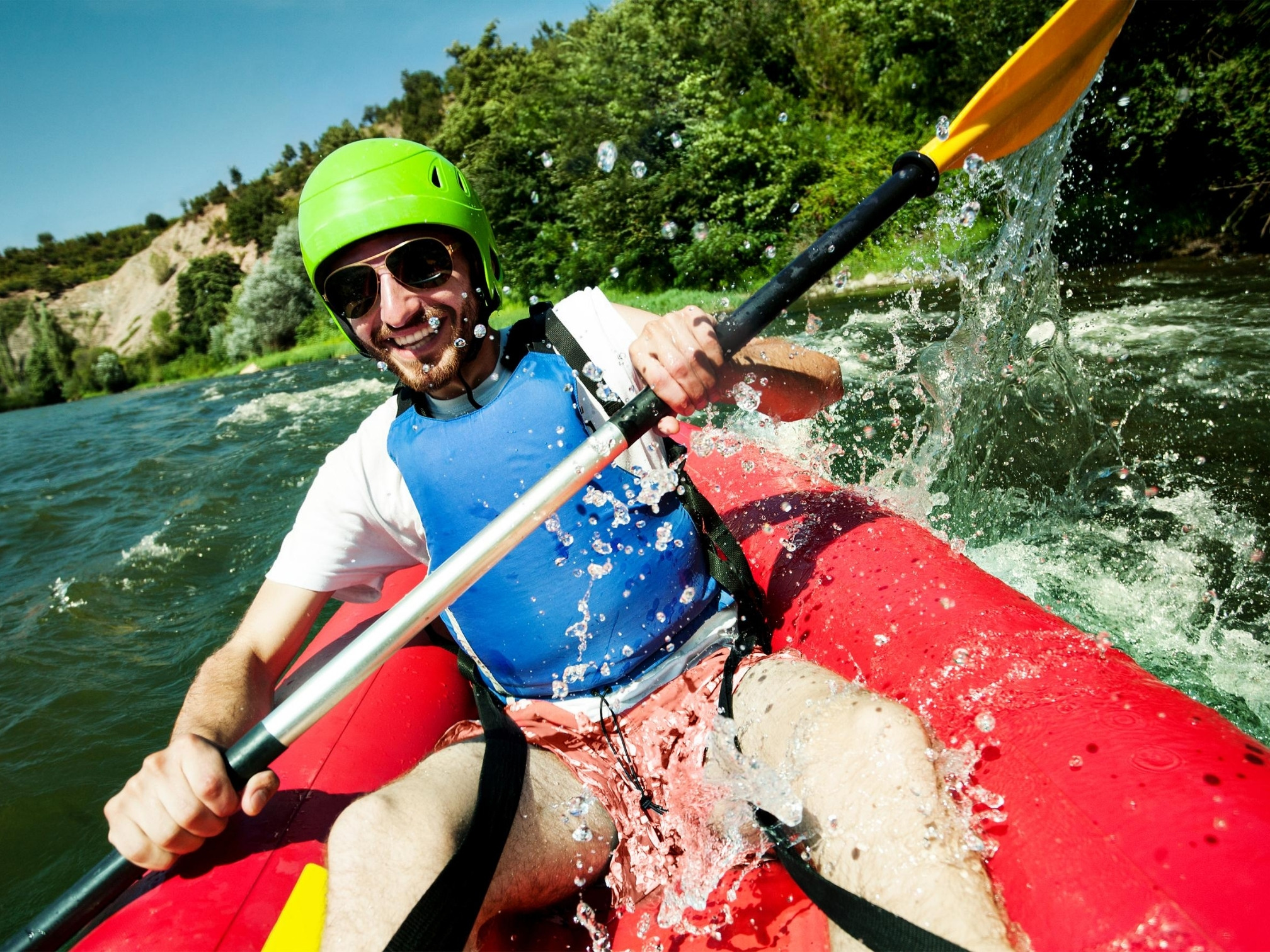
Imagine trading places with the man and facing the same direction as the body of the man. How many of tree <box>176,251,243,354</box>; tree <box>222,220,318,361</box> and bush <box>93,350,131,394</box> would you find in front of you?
0

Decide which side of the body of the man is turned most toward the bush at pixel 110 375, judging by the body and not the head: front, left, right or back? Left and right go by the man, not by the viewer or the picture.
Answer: back

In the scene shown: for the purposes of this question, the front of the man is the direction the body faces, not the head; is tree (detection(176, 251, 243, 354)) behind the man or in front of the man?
behind

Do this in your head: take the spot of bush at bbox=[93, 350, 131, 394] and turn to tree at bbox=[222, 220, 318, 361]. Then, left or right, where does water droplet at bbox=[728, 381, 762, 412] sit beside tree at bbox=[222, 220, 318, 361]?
right

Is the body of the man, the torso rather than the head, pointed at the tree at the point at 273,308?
no

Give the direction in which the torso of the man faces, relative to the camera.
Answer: toward the camera

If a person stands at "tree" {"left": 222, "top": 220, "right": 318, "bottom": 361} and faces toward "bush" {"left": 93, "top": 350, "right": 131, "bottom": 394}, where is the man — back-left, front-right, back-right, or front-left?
back-left
